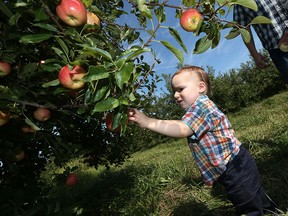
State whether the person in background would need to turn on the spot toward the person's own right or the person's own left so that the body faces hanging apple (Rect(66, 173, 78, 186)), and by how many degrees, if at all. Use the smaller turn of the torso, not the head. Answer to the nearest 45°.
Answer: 0° — they already face it

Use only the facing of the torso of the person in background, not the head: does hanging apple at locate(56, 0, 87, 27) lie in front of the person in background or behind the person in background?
in front

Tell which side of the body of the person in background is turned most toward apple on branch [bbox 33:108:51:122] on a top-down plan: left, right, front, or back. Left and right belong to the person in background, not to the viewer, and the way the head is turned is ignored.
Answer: front

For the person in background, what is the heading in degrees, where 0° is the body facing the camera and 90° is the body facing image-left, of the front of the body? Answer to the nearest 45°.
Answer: approximately 45°

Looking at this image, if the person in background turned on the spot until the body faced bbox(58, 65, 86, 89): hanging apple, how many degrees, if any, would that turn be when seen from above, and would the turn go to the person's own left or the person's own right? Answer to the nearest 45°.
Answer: approximately 45° to the person's own left
